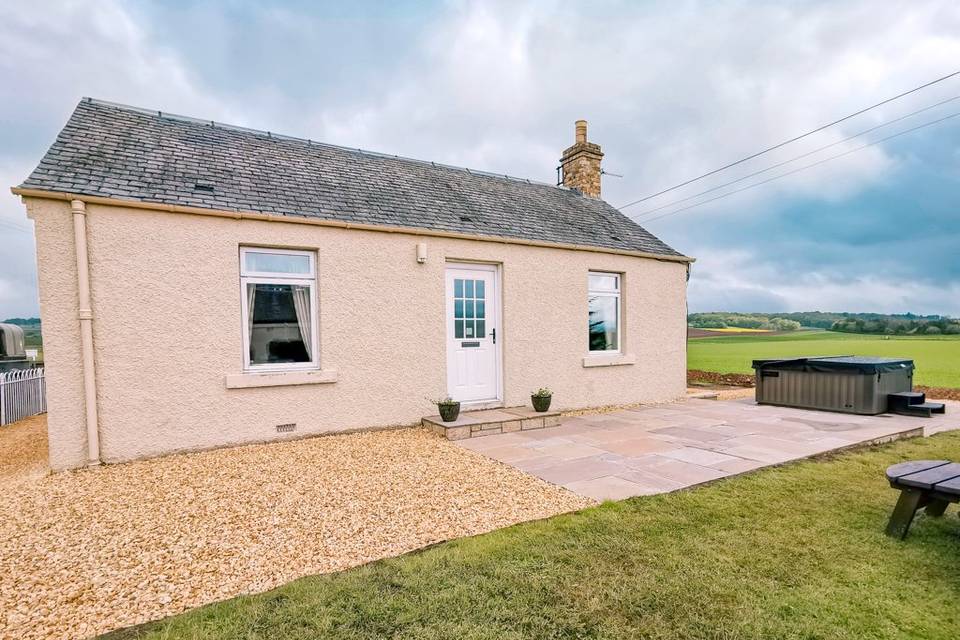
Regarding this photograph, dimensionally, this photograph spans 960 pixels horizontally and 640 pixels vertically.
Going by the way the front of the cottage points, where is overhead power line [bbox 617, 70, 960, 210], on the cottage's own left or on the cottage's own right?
on the cottage's own left

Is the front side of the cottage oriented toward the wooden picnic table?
yes

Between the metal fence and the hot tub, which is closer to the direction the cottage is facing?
the hot tub

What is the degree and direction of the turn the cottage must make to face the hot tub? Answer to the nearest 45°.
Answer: approximately 45° to its left

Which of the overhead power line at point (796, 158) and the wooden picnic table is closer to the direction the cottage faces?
the wooden picnic table

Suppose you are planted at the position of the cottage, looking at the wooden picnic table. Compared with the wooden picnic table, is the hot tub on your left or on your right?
left

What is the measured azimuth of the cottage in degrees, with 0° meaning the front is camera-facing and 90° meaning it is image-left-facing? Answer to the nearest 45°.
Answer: approximately 315°
